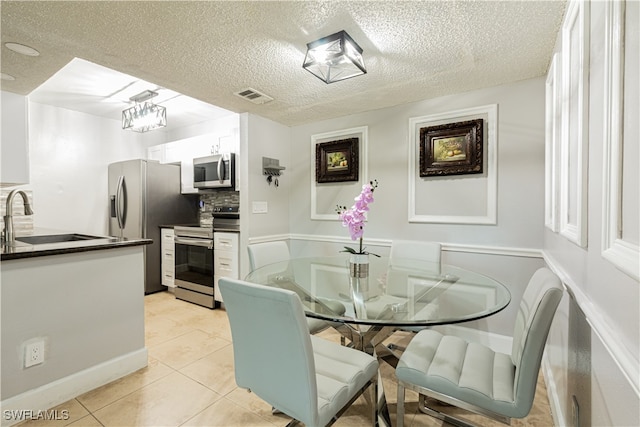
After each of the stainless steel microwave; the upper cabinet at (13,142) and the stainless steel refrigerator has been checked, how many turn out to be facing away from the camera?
0

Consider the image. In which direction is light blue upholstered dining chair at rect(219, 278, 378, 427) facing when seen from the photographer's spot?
facing away from the viewer and to the right of the viewer

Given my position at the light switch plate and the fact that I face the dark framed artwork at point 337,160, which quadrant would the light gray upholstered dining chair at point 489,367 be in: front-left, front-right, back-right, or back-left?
front-right

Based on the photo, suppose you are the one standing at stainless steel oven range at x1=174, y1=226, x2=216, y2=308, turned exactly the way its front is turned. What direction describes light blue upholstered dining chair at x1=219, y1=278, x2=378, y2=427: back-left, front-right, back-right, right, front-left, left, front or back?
front-left

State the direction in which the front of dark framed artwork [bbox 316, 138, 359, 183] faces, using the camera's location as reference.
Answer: facing the viewer and to the left of the viewer

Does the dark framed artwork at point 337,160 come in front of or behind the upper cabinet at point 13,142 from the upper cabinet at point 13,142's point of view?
in front

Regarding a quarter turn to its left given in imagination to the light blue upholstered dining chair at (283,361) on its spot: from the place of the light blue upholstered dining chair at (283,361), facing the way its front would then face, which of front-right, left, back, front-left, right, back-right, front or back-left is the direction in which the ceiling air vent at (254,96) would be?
front-right

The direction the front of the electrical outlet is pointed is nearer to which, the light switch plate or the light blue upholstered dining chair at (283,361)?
the light blue upholstered dining chair

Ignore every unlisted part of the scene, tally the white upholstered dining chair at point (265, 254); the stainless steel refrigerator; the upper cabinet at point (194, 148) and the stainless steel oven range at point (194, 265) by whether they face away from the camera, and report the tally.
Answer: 0

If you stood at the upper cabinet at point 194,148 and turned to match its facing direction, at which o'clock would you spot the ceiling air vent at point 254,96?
The ceiling air vent is roughly at 10 o'clock from the upper cabinet.

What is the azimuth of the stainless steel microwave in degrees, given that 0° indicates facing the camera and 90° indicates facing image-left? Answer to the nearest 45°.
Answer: approximately 45°

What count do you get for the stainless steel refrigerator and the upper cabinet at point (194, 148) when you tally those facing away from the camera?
0

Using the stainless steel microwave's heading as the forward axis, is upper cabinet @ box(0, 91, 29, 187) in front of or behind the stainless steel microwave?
in front

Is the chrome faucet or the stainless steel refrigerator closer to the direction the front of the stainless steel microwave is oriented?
the chrome faucet
